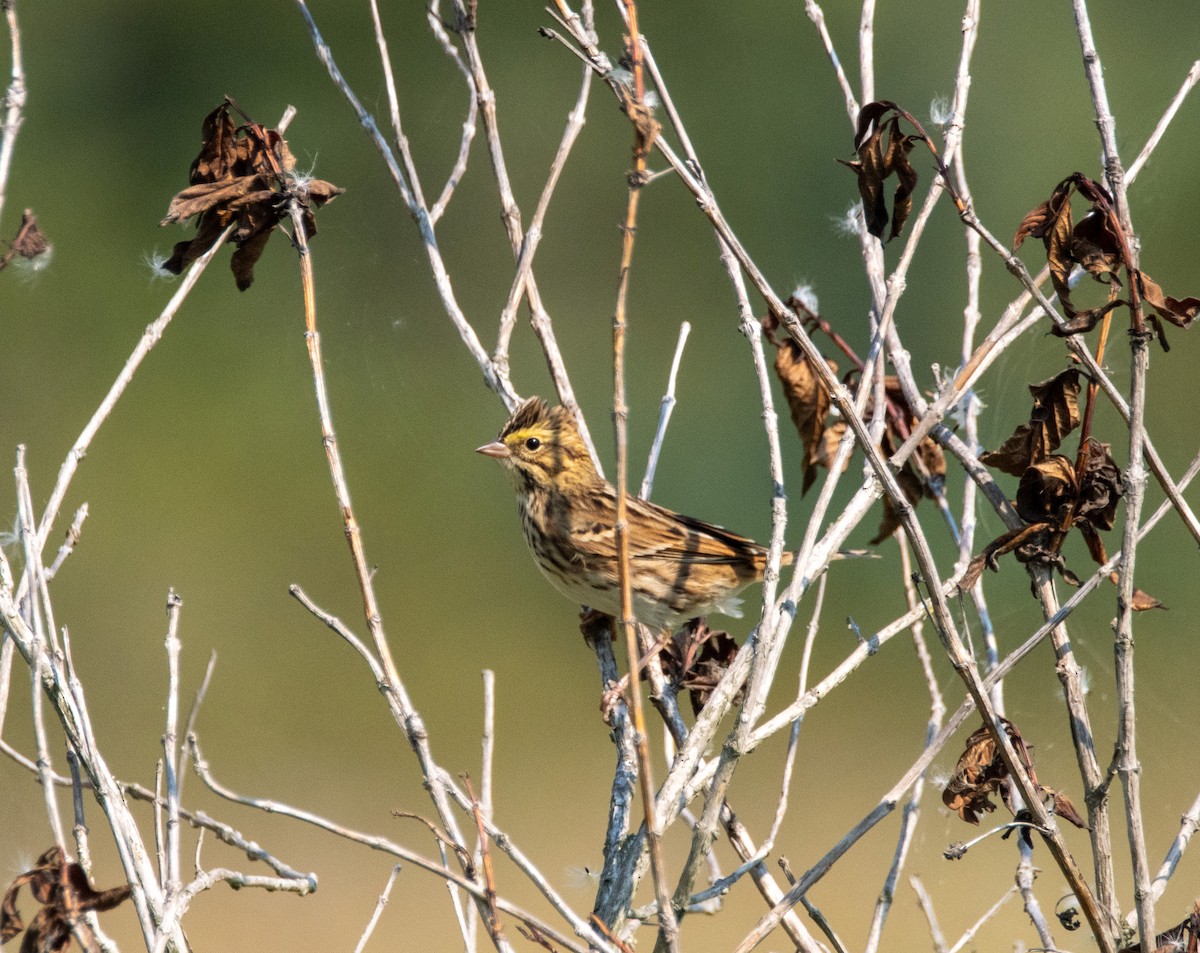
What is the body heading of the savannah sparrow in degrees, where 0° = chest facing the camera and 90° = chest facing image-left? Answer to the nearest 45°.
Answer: approximately 90°

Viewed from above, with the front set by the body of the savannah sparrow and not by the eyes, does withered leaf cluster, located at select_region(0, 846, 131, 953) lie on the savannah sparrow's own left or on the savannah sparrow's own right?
on the savannah sparrow's own left
